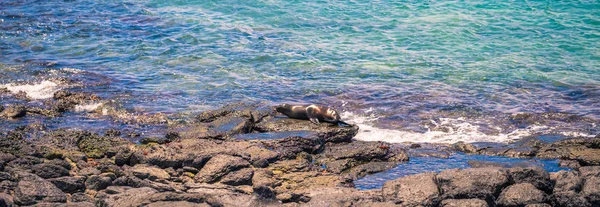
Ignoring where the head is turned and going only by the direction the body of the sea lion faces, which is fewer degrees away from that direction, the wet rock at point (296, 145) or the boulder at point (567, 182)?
the wet rock

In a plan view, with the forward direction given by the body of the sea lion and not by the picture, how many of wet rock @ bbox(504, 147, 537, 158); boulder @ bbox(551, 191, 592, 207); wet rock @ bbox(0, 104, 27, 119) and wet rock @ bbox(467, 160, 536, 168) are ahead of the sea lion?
1

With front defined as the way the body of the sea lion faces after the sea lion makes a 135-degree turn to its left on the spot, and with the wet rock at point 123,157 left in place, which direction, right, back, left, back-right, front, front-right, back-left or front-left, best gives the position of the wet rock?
right

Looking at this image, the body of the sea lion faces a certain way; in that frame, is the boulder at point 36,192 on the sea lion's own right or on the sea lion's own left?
on the sea lion's own left

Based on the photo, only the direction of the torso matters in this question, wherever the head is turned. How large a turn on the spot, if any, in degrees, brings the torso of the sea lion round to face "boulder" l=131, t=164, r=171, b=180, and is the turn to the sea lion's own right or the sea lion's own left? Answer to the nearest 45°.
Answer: approximately 45° to the sea lion's own left

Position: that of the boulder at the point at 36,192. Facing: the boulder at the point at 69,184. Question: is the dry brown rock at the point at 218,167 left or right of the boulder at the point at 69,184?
right

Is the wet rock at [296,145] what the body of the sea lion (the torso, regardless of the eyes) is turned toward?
no

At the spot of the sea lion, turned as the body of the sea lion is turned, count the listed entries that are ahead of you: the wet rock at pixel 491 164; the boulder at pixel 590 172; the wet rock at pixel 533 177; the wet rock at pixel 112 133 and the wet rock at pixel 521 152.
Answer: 1

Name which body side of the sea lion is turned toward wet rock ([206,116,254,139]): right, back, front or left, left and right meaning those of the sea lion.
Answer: front

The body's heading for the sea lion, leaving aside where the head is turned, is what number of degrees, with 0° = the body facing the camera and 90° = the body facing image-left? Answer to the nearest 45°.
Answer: approximately 90°

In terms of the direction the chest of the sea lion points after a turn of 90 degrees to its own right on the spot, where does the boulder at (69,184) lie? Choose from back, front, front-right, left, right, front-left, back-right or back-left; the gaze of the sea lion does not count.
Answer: back-left

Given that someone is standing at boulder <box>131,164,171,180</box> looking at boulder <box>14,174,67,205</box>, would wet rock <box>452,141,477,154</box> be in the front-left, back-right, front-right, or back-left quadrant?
back-left
